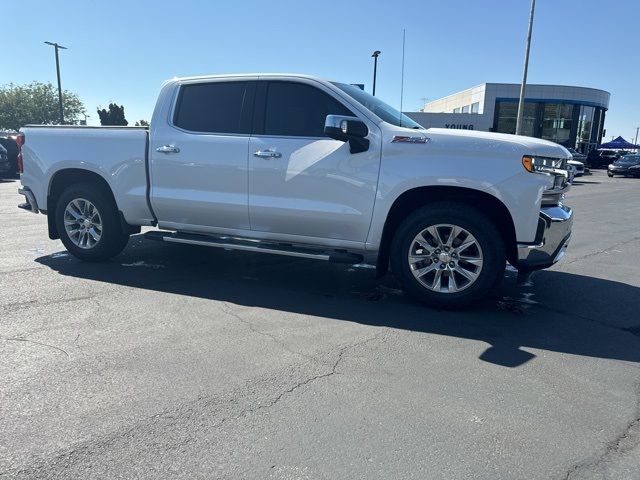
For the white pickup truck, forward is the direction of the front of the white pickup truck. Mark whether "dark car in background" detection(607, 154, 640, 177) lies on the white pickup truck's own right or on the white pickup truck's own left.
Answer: on the white pickup truck's own left

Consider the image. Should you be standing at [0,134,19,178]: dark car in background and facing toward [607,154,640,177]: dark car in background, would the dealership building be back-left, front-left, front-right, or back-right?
front-left

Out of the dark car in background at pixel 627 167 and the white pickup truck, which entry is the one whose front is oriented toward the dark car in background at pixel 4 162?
the dark car in background at pixel 627 167

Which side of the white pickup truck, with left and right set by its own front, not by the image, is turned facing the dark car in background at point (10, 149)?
back

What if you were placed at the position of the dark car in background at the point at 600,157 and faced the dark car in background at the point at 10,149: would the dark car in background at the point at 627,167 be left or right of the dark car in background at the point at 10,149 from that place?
left

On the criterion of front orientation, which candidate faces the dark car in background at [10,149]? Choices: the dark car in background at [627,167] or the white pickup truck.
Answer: the dark car in background at [627,167]

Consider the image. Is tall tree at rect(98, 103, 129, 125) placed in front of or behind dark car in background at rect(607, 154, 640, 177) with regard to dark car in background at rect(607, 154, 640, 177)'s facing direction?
in front

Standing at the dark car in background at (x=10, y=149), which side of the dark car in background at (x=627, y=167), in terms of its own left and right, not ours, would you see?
front

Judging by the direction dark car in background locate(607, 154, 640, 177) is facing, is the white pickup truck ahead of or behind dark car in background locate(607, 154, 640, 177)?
ahead

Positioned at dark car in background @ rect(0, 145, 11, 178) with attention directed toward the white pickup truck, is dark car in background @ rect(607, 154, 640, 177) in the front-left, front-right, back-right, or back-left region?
front-left

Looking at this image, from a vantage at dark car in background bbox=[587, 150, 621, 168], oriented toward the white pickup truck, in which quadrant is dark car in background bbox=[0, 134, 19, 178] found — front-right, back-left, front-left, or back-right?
front-right

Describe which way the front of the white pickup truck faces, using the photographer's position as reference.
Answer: facing the viewer and to the right of the viewer
